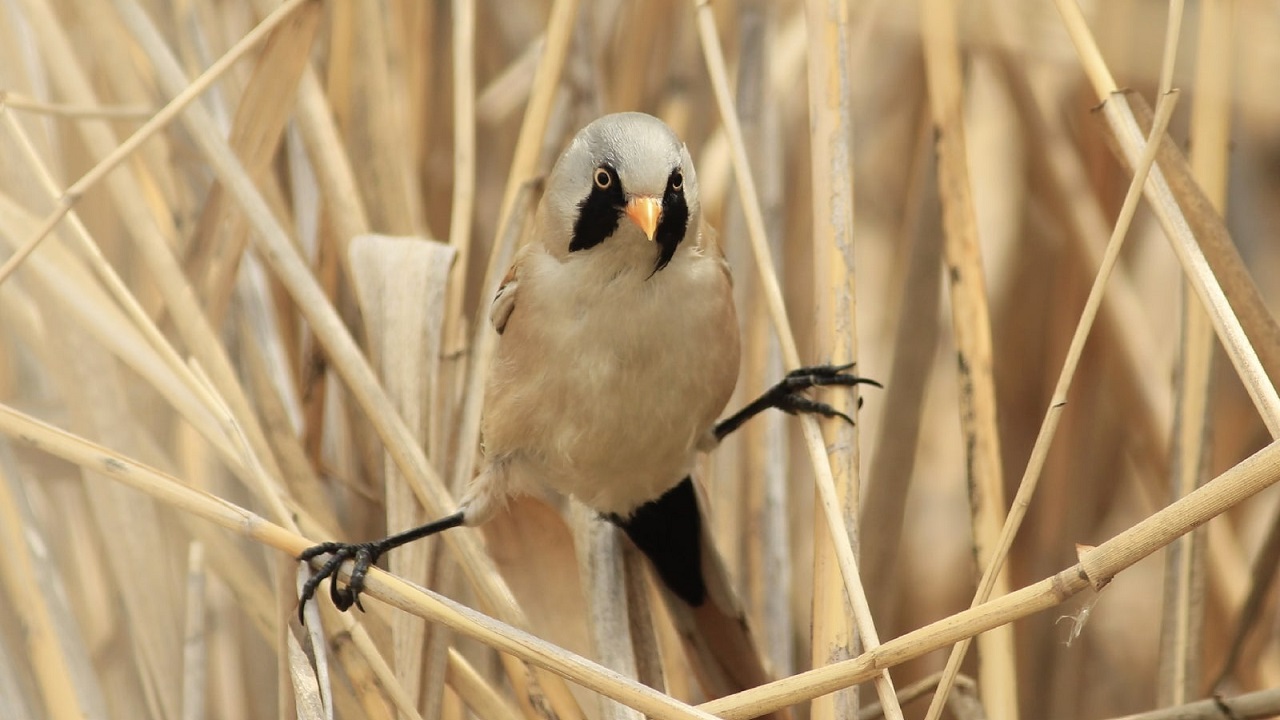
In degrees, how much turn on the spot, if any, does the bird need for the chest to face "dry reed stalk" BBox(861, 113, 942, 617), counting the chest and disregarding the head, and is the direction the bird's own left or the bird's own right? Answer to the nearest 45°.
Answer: approximately 135° to the bird's own left

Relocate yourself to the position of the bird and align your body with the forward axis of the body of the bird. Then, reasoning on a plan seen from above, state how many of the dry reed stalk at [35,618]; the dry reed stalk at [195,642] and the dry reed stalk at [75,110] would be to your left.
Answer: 0

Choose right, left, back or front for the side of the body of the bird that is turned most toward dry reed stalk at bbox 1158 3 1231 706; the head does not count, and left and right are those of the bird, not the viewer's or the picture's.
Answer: left

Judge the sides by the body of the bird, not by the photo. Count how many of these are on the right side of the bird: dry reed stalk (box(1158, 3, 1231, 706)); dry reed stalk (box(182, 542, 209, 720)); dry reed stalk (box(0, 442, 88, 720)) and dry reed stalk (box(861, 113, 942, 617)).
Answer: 2

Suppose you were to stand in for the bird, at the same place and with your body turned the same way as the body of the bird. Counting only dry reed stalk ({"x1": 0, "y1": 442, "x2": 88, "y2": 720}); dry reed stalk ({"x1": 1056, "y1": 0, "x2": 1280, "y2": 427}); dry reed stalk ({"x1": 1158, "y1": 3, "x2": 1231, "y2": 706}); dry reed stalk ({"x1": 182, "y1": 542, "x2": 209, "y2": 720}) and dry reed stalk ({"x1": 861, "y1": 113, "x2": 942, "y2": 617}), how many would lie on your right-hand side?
2

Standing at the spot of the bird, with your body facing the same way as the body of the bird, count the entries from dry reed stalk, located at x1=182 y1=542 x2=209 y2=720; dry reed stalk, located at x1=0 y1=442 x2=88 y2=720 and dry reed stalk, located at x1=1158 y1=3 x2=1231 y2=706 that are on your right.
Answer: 2

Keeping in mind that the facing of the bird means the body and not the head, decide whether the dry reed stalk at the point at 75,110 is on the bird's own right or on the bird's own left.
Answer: on the bird's own right

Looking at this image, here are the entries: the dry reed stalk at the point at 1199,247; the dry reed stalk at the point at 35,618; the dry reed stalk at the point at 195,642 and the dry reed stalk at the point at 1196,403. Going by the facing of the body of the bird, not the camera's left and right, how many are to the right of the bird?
2

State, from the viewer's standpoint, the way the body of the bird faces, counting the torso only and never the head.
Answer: toward the camera
